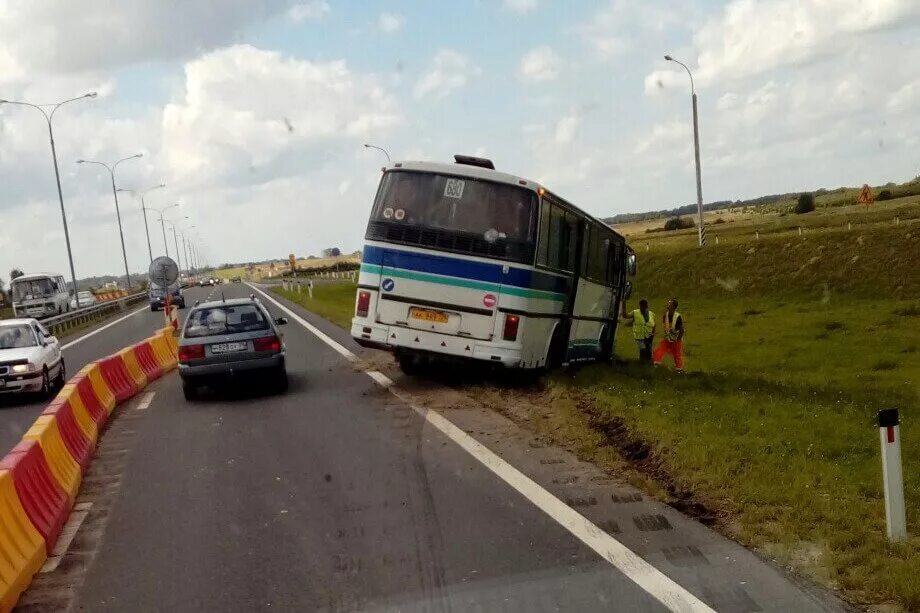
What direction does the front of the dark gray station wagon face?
away from the camera

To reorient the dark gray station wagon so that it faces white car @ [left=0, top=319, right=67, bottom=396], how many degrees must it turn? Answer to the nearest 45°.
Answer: approximately 45° to its left

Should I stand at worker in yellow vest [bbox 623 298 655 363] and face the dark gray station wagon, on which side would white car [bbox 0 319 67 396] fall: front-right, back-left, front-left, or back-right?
front-right

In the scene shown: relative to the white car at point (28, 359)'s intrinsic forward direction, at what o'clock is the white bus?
The white bus is roughly at 9 o'clock from the white car.

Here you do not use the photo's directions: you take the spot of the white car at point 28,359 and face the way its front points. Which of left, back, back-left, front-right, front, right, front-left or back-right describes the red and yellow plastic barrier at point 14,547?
front-left

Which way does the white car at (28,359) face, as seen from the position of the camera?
facing the viewer and to the left of the viewer

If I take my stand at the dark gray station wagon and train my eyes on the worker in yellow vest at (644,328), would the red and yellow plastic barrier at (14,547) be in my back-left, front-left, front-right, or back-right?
back-right

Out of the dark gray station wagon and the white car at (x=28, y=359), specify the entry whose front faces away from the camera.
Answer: the dark gray station wagon

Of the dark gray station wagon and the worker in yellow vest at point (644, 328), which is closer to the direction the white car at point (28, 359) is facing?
the dark gray station wagon

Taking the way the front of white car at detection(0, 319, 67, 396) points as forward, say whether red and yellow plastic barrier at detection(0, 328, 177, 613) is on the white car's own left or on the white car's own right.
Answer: on the white car's own left

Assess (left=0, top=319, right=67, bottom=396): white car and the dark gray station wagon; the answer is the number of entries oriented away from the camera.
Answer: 1

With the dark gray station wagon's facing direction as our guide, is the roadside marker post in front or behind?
behind

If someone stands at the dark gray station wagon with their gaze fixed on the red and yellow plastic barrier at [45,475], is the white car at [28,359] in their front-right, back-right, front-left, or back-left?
back-right

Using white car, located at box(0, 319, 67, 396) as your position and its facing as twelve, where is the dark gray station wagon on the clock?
The dark gray station wagon is roughly at 9 o'clock from the white car.

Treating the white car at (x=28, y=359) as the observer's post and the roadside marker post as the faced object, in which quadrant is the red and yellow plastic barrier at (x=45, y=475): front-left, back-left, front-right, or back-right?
front-right

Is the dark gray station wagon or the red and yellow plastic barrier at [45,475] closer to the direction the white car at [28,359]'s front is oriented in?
the red and yellow plastic barrier
